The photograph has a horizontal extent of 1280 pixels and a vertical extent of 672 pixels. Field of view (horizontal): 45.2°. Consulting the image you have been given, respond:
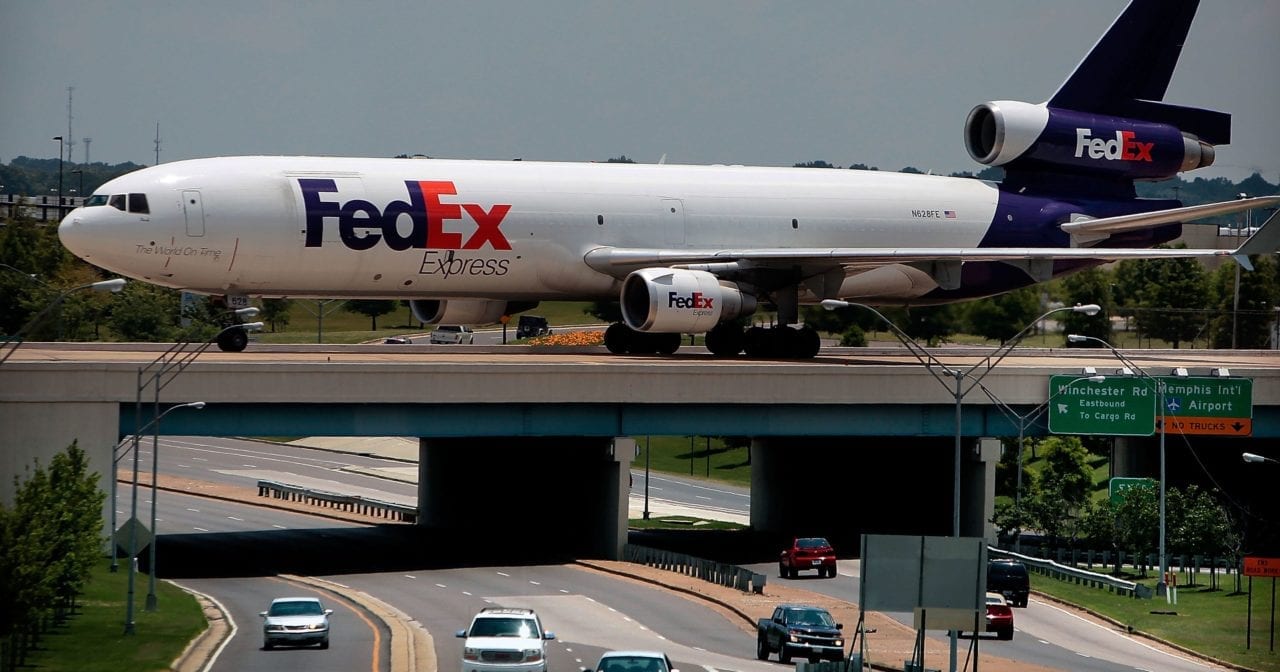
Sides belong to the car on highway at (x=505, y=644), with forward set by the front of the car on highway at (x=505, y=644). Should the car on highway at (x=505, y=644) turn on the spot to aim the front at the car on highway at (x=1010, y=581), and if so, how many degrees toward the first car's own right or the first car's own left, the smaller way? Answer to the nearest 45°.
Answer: approximately 135° to the first car's own left

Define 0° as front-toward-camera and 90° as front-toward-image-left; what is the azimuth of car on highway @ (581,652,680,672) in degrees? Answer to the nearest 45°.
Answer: approximately 0°

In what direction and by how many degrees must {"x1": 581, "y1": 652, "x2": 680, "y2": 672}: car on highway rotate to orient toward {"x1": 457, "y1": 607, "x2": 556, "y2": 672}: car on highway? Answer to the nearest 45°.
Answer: approximately 135° to its right

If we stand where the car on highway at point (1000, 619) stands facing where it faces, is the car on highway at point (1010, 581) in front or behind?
in front

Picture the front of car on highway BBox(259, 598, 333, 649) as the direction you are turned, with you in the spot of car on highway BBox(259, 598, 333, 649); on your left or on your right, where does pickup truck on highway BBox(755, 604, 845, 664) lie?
on your left

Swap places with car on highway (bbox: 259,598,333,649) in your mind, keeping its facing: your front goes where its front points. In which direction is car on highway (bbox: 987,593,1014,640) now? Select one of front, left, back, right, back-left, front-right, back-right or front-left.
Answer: left

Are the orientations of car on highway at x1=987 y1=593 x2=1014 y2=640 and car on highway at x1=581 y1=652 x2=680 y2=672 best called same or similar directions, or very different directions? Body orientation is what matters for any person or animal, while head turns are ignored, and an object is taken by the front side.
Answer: very different directions

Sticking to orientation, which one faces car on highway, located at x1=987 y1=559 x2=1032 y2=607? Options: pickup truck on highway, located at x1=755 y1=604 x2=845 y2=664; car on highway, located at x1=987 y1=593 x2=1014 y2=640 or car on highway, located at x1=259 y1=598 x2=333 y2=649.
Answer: car on highway, located at x1=987 y1=593 x2=1014 y2=640

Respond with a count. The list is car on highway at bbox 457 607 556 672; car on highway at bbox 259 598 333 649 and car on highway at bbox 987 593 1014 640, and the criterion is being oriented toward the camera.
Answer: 2
